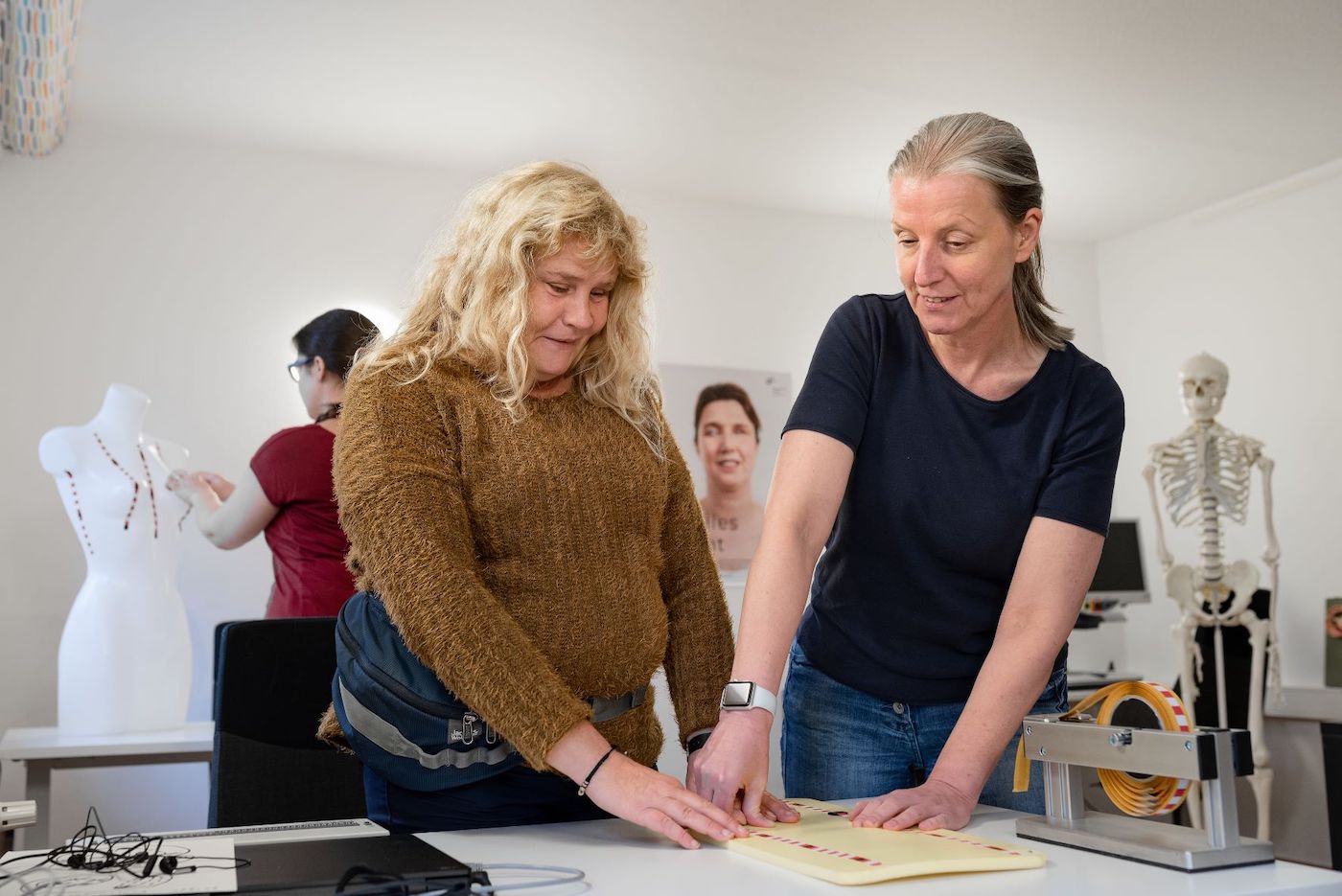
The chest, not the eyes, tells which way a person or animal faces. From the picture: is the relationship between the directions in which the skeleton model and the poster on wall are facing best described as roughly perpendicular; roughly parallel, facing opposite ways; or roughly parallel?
roughly parallel

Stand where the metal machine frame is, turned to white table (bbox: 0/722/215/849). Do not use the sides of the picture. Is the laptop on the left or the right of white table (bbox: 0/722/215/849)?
left

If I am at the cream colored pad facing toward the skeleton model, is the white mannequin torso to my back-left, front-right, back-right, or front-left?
front-left

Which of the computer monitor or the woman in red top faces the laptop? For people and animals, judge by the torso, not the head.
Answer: the computer monitor

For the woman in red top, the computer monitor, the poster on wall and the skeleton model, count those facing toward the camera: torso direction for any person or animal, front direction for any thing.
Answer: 3

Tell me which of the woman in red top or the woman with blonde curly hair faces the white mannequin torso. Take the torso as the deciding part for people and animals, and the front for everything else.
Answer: the woman in red top

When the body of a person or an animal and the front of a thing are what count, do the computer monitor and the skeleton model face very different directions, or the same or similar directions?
same or similar directions

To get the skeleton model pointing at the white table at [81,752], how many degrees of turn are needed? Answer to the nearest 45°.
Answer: approximately 45° to its right

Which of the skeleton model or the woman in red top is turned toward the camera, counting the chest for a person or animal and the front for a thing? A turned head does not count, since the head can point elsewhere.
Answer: the skeleton model

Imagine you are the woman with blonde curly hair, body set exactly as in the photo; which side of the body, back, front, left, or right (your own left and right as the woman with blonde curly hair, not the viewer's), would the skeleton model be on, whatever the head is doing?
left

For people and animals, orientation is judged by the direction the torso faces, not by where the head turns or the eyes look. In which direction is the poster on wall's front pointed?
toward the camera

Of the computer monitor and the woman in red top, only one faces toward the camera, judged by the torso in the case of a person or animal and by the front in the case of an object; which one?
the computer monitor

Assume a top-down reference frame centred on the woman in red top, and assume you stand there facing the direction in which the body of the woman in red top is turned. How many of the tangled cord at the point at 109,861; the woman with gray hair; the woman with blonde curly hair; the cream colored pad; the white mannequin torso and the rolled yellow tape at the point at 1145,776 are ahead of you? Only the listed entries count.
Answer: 1

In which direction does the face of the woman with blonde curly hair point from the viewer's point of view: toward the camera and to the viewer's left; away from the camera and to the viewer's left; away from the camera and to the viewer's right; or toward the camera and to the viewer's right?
toward the camera and to the viewer's right

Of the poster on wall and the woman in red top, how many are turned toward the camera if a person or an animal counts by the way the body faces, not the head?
1

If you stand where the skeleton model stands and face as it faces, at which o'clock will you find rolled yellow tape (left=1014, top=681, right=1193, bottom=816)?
The rolled yellow tape is roughly at 12 o'clock from the skeleton model.

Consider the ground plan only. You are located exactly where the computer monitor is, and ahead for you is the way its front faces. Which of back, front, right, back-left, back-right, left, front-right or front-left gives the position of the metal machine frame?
front

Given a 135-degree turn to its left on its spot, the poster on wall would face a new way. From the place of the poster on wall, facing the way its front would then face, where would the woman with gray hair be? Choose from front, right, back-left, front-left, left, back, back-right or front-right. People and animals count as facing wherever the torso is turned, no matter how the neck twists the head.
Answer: back-right
